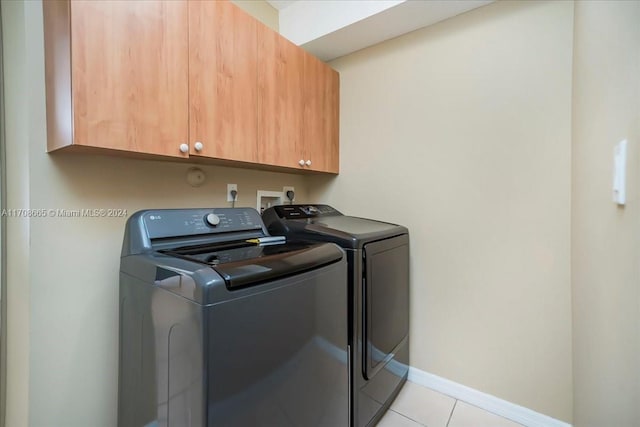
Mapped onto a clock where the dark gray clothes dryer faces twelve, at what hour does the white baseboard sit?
The white baseboard is roughly at 10 o'clock from the dark gray clothes dryer.

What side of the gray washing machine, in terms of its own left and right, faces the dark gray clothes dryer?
left

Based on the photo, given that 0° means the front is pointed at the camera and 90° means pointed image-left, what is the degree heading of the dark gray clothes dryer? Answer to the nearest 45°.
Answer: approximately 315°

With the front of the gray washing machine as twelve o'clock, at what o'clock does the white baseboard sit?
The white baseboard is roughly at 10 o'clock from the gray washing machine.

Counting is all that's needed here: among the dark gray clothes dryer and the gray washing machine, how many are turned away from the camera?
0

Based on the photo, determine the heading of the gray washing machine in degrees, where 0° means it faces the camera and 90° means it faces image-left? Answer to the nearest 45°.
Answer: approximately 315°

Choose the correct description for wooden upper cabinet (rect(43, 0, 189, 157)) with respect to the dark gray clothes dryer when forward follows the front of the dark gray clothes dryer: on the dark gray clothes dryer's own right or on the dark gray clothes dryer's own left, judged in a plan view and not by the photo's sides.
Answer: on the dark gray clothes dryer's own right
